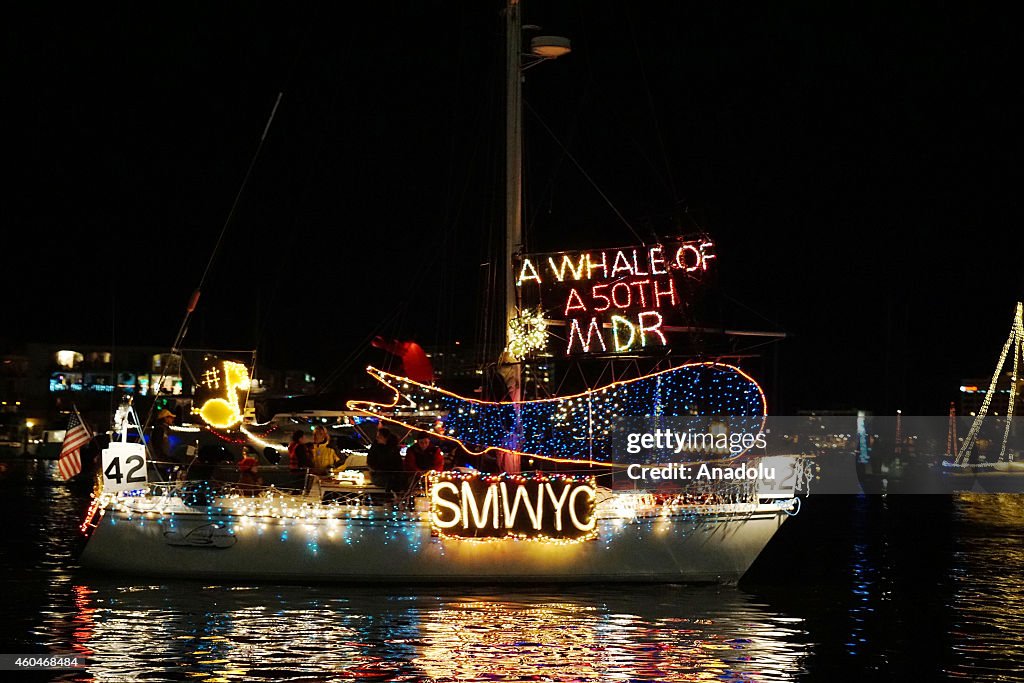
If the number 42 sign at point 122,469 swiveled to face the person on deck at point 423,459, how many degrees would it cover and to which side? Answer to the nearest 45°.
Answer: approximately 90° to its left

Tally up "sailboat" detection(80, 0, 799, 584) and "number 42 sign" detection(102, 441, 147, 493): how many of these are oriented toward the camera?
1

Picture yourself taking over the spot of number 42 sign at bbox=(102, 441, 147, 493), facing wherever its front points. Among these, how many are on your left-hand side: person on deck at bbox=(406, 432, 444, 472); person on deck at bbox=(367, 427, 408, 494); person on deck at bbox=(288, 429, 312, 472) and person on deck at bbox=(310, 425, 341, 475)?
4

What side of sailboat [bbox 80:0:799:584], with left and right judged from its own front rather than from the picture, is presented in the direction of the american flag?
back

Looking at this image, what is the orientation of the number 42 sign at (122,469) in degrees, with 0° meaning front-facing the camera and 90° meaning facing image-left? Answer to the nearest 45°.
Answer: approximately 0°

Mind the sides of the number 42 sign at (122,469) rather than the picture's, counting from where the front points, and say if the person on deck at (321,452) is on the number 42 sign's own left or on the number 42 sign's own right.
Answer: on the number 42 sign's own left

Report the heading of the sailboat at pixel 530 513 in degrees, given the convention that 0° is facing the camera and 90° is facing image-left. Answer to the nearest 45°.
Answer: approximately 270°

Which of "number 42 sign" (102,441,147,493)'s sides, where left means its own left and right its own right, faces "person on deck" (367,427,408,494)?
left

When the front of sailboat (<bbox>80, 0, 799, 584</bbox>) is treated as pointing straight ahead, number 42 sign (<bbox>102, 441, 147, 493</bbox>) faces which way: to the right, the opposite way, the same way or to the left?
to the right
